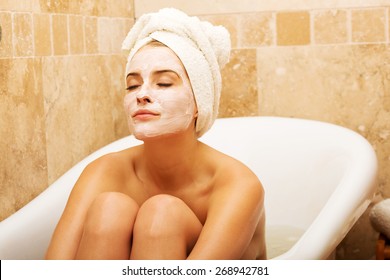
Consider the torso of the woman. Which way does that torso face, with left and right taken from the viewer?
facing the viewer and to the left of the viewer

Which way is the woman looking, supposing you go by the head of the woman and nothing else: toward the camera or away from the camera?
toward the camera
